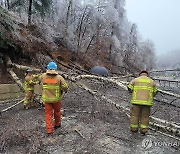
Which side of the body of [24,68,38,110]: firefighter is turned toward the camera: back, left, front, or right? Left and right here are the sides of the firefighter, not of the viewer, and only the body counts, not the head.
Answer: right

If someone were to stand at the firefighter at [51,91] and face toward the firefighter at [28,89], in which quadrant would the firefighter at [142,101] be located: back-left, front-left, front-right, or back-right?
back-right
